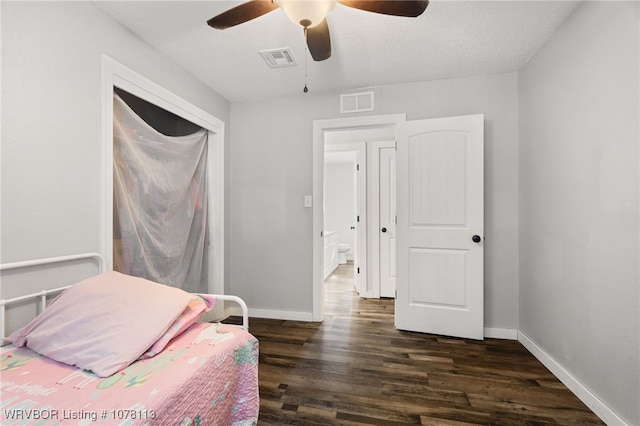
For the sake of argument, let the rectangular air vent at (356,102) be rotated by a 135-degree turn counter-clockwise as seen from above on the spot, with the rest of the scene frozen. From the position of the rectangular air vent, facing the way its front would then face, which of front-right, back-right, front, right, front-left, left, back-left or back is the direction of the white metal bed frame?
back

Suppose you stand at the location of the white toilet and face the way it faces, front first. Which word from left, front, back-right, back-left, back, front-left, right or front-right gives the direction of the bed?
right

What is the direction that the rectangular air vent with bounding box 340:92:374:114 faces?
toward the camera

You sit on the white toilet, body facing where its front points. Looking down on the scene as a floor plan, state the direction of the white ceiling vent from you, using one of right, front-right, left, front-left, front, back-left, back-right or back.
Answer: right

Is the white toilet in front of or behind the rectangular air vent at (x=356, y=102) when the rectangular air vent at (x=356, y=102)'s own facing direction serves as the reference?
behind

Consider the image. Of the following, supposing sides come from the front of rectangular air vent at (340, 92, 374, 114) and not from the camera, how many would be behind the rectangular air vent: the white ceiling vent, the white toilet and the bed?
1

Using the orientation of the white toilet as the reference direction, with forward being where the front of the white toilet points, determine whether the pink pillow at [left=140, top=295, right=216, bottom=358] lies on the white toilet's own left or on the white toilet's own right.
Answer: on the white toilet's own right

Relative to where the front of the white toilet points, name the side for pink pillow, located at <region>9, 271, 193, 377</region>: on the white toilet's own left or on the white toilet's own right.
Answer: on the white toilet's own right
